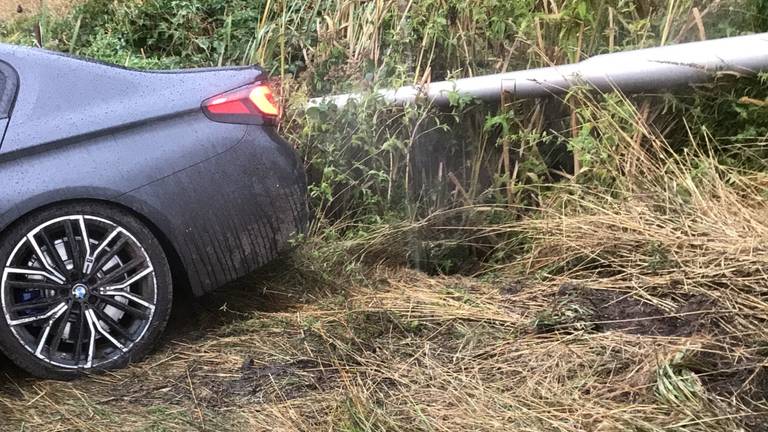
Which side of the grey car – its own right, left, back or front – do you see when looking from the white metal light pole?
back

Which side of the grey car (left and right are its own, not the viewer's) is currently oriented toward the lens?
left
